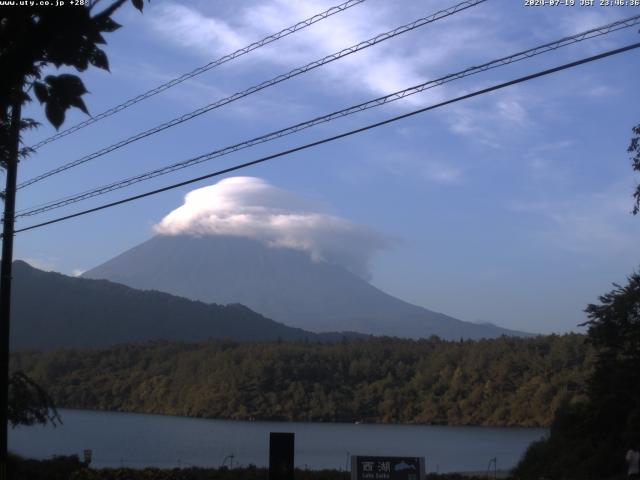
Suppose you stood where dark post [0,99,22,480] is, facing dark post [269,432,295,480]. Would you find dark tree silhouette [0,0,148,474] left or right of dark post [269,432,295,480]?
right

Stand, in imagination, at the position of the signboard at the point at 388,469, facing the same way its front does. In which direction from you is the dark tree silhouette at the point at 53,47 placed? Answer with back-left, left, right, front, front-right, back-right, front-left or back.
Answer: front

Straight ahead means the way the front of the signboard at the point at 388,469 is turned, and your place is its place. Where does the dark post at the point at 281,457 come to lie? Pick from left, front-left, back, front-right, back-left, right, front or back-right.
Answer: right

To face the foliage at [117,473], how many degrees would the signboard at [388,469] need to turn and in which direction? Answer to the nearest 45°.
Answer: approximately 135° to its right

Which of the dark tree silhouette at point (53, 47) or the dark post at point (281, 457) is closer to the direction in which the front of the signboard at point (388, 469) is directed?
the dark tree silhouette

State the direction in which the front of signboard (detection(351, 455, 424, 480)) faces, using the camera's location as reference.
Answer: facing the viewer
